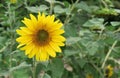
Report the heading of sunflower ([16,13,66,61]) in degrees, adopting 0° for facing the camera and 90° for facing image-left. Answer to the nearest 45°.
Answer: approximately 0°
